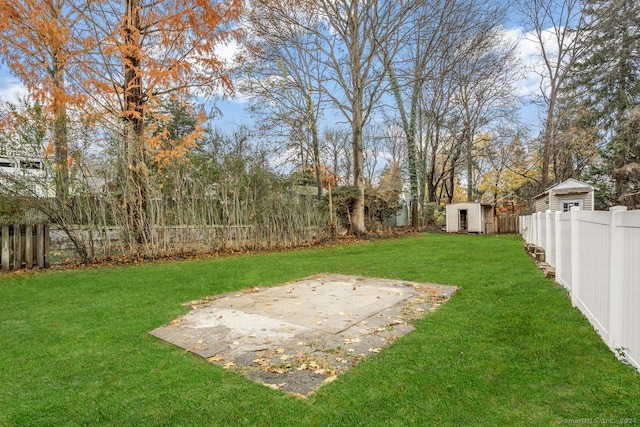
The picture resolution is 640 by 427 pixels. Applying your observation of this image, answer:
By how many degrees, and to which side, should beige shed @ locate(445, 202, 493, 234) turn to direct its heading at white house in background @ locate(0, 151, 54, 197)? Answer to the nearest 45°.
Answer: approximately 45° to its right

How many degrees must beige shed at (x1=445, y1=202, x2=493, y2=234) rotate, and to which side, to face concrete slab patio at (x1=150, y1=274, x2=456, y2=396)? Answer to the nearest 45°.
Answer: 0° — it already faces it

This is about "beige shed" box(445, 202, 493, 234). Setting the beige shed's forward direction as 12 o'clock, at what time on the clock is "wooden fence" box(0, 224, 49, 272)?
The wooden fence is roughly at 1 o'clock from the beige shed.

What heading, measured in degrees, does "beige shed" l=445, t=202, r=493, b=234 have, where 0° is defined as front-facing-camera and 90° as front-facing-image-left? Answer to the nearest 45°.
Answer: approximately 0°

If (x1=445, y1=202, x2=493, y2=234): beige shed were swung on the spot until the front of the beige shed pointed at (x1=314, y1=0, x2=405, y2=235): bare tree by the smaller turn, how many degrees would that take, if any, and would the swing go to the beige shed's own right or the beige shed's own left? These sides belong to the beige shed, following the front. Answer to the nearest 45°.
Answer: approximately 45° to the beige shed's own right

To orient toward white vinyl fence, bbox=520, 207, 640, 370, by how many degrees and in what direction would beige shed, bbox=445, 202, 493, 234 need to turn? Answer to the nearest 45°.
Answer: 0° — it already faces it

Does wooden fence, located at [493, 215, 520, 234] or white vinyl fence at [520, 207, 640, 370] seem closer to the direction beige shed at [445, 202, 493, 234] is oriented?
the white vinyl fence
